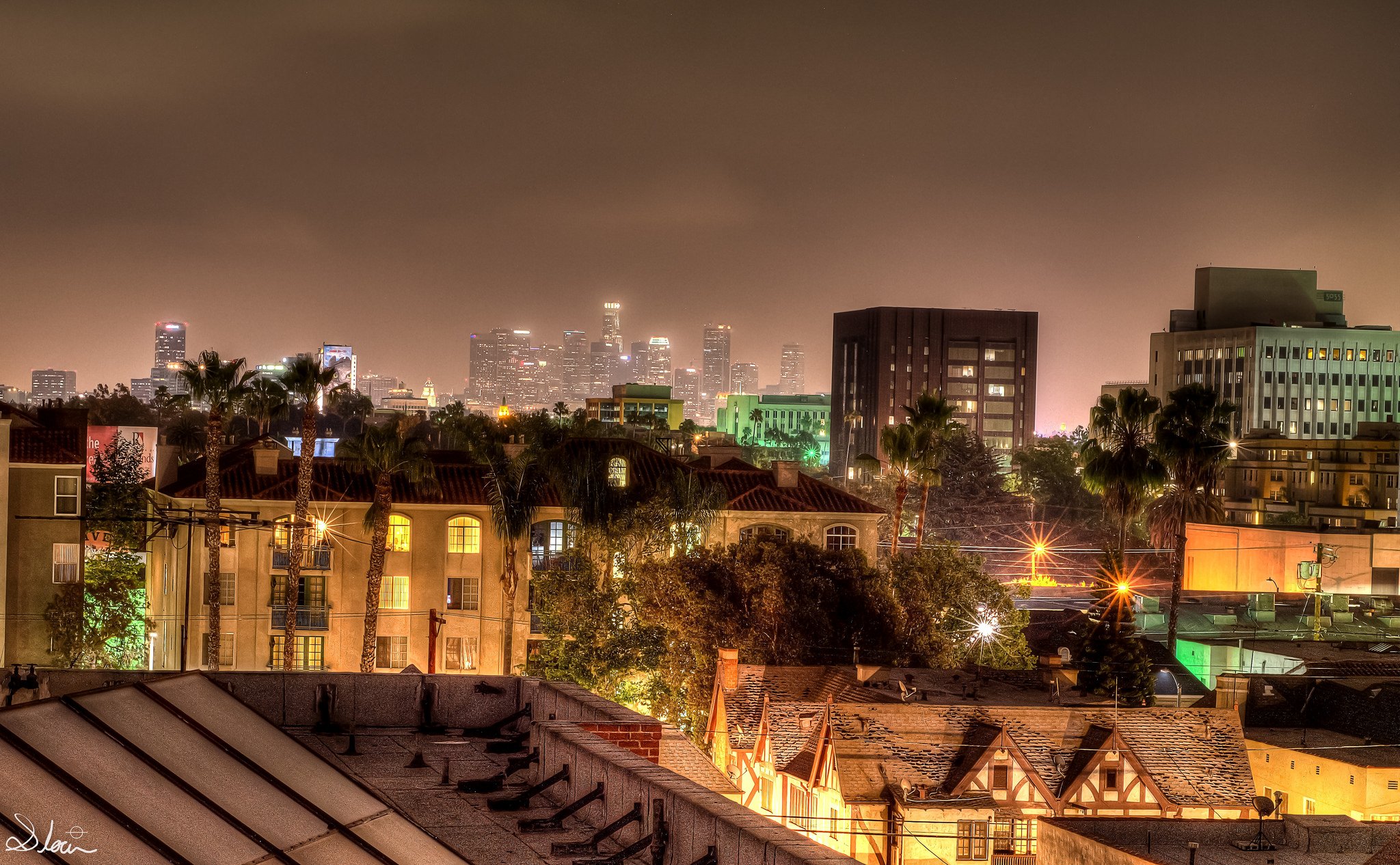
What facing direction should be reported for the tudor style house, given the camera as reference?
facing the viewer
